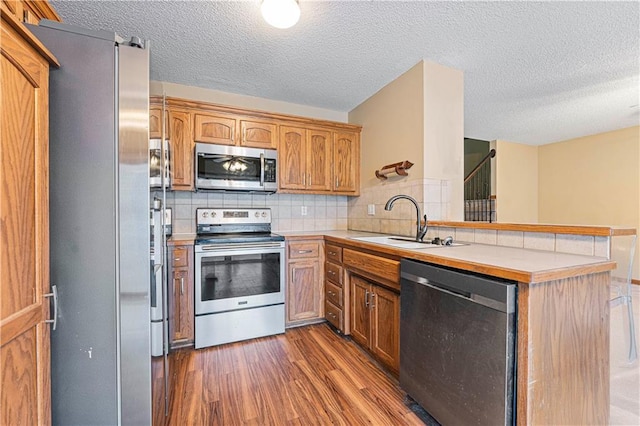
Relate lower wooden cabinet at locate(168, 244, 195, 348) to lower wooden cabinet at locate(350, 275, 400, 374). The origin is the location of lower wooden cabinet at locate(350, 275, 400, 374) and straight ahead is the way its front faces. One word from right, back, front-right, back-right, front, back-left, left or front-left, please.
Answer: front-right

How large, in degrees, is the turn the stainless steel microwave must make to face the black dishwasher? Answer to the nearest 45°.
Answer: approximately 45° to its left

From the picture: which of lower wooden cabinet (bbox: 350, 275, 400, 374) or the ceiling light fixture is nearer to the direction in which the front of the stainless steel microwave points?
the ceiling light fixture

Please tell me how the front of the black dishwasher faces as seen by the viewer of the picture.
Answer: facing the viewer and to the left of the viewer

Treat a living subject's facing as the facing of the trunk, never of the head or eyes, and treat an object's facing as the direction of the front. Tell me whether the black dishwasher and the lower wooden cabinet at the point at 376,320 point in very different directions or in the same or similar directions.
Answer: same or similar directions

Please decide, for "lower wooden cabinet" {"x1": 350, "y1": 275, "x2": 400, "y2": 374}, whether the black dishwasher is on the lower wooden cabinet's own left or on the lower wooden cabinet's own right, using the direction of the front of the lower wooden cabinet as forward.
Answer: on the lower wooden cabinet's own left

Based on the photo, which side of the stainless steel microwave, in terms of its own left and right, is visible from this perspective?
front

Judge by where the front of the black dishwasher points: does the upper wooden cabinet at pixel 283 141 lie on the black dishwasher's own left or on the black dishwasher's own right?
on the black dishwasher's own right

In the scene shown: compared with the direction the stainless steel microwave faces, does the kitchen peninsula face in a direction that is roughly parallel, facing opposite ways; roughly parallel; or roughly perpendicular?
roughly perpendicular

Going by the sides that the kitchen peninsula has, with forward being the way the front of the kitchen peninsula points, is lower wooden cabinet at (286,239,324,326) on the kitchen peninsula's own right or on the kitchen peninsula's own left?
on the kitchen peninsula's own right
